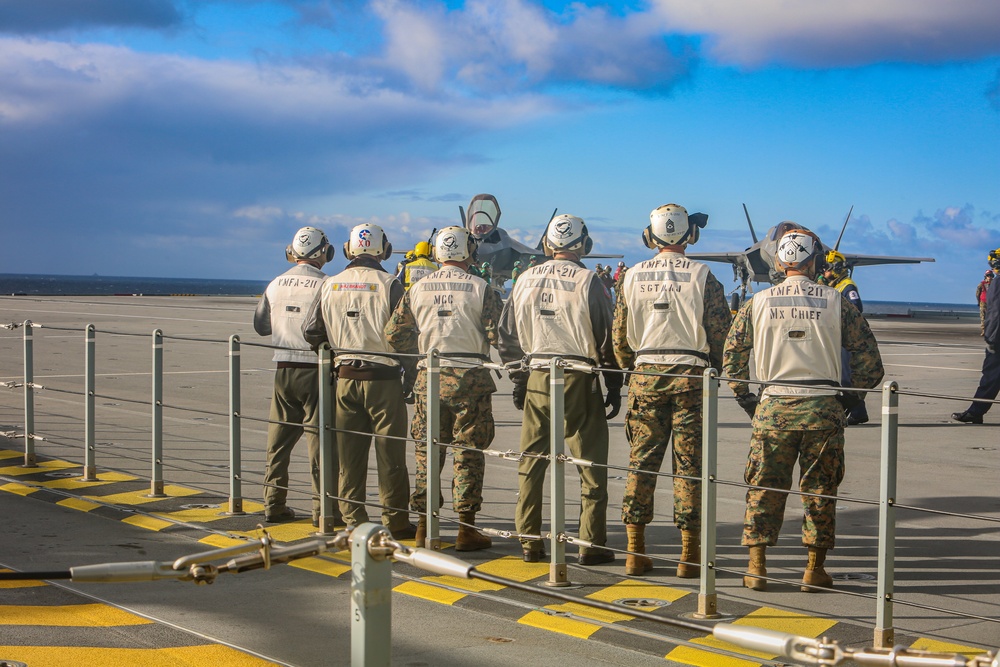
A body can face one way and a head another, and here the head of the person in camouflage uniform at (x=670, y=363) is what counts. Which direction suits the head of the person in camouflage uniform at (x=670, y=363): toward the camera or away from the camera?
away from the camera

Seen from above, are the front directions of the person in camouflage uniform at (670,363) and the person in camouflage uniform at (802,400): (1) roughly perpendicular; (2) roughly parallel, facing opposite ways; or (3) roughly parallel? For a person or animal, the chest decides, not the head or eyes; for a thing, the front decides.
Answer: roughly parallel

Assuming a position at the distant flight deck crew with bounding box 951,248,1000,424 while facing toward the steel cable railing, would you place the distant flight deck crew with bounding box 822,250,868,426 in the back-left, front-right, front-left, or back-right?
front-right

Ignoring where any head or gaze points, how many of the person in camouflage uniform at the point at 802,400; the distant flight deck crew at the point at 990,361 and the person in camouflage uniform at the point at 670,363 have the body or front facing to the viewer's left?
1

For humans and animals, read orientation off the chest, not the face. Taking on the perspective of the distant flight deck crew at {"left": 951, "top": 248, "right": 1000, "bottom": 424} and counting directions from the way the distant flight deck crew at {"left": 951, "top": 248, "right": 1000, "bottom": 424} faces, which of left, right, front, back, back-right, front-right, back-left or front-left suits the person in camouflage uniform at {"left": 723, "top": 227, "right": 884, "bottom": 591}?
left

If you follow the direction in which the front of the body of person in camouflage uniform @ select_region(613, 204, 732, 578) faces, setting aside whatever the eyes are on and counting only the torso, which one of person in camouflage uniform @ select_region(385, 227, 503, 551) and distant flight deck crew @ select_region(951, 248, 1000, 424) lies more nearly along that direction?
the distant flight deck crew

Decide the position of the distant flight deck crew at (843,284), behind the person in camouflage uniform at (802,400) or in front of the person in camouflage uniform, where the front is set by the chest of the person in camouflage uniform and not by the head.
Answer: in front

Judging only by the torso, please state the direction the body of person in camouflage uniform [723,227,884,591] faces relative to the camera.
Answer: away from the camera

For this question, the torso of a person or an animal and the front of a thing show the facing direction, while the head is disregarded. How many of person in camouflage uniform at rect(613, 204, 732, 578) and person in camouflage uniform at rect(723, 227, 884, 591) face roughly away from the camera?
2

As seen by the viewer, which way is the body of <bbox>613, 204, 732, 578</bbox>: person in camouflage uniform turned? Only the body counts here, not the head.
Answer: away from the camera

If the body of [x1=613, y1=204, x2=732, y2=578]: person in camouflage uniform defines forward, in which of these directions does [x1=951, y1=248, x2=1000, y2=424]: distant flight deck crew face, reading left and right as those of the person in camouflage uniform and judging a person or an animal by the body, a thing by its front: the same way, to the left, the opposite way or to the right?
to the left

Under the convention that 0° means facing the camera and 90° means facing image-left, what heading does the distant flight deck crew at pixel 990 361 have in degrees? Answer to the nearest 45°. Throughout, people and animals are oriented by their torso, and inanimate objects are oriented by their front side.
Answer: approximately 90°

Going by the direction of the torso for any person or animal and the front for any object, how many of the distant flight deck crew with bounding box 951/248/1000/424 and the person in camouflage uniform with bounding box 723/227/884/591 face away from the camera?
1

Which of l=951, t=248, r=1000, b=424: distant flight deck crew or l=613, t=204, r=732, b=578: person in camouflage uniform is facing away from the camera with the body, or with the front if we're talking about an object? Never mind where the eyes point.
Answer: the person in camouflage uniform

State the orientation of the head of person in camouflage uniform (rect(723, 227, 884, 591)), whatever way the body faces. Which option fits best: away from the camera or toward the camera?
away from the camera

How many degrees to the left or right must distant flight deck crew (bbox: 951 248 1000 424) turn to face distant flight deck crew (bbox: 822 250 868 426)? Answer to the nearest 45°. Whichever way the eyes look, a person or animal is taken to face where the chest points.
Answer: approximately 45° to their left
